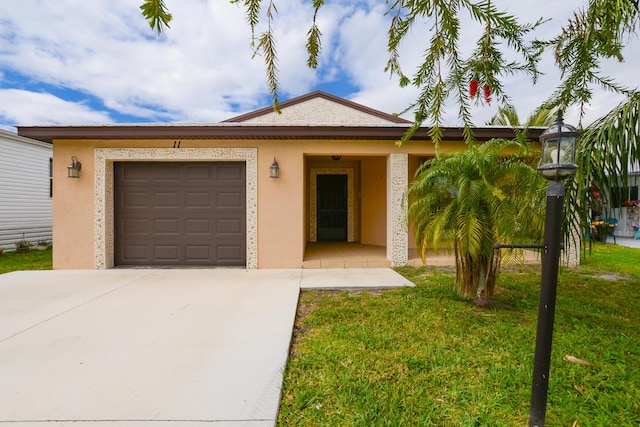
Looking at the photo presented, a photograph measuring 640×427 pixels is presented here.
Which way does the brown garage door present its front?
toward the camera

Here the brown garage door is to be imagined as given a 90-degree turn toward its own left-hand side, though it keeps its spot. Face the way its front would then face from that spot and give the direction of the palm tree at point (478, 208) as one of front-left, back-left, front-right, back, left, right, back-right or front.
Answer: front-right

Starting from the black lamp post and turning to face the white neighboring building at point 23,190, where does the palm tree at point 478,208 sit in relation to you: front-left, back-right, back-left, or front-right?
front-right

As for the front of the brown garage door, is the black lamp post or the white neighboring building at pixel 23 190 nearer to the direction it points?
the black lamp post

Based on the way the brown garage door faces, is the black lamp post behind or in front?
in front

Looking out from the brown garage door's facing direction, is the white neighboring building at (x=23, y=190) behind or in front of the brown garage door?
behind
